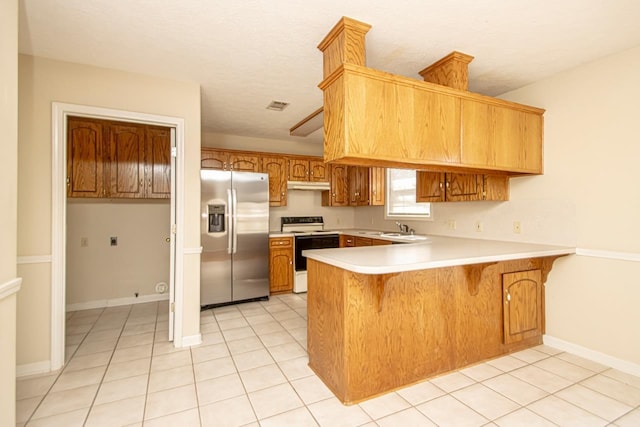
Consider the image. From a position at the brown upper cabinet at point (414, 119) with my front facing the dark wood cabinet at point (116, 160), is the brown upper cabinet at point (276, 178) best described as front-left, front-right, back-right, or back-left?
front-right

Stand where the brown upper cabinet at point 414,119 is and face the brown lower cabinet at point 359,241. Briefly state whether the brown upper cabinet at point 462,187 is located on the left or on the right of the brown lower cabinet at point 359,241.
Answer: right

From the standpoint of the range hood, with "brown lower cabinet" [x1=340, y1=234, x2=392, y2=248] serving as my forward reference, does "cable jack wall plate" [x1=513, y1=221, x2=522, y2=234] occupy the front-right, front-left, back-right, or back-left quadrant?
front-right

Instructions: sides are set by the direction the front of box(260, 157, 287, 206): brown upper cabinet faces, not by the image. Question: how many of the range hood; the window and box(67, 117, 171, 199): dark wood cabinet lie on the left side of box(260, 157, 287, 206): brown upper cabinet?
2

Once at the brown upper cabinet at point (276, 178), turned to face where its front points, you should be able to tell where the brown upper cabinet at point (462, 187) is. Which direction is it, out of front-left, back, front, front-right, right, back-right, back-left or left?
front-left

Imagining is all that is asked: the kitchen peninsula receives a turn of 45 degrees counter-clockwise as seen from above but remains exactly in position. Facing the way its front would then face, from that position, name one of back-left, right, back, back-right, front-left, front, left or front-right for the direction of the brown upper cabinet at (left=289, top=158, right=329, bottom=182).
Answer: back-left

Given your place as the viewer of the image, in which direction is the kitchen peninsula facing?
facing the viewer and to the right of the viewer

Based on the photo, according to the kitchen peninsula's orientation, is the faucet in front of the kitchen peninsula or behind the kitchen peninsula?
behind

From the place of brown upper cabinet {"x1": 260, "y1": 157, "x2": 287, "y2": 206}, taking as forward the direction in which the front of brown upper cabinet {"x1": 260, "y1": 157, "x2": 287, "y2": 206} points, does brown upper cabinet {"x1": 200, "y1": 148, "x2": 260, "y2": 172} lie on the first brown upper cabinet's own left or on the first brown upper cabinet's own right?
on the first brown upper cabinet's own right

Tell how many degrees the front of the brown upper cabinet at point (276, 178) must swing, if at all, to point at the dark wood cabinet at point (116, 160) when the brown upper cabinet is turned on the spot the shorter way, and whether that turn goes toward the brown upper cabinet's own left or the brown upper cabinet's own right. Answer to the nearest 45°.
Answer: approximately 90° to the brown upper cabinet's own right

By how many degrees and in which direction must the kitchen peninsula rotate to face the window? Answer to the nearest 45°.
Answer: approximately 135° to its left

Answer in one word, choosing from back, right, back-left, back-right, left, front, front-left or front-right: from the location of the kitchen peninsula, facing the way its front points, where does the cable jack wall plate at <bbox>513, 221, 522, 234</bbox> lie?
left

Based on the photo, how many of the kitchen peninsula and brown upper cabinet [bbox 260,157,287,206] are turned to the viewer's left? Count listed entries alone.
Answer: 0

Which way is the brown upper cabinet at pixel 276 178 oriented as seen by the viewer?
toward the camera
